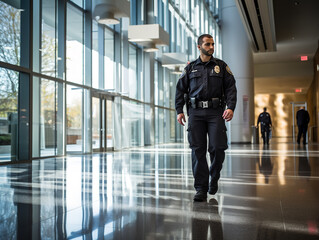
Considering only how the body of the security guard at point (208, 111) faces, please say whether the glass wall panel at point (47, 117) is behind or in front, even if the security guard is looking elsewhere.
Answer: behind

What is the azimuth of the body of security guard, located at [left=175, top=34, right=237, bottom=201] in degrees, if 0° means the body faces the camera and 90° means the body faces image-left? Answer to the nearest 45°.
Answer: approximately 0°

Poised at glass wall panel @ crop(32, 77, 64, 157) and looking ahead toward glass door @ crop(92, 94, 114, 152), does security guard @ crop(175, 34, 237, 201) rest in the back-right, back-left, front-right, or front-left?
back-right

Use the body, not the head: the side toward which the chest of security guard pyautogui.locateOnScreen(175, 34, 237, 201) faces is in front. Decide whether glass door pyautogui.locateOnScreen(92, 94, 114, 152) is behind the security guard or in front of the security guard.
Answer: behind

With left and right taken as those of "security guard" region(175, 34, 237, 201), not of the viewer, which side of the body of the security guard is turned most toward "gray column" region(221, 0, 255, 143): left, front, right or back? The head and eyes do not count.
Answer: back
